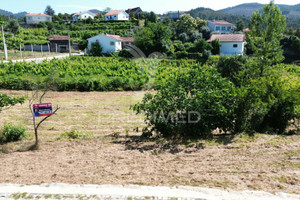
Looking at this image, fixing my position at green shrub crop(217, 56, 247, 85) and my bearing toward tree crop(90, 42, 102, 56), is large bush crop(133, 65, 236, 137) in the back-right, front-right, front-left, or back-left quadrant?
back-left

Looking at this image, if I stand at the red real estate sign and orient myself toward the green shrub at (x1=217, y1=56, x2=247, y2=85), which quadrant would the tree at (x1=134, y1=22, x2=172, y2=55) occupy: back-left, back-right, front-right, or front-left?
front-left

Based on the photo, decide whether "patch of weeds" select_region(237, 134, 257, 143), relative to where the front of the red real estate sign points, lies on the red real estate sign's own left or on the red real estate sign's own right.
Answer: on the red real estate sign's own left

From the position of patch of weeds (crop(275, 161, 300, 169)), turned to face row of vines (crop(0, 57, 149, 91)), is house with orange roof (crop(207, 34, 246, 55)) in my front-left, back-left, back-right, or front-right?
front-right

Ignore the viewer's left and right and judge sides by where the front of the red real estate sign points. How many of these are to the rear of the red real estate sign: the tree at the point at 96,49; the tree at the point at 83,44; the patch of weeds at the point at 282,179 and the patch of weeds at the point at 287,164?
2

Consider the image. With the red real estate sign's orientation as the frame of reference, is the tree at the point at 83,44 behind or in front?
behind

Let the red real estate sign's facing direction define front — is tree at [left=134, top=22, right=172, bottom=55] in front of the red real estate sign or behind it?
behind

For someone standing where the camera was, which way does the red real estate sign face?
facing the viewer

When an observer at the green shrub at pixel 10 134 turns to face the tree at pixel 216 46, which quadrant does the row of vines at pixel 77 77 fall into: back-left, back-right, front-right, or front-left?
front-left

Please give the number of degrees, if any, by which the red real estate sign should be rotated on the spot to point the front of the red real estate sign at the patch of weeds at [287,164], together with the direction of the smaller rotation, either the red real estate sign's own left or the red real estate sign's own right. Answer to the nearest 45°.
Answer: approximately 45° to the red real estate sign's own left

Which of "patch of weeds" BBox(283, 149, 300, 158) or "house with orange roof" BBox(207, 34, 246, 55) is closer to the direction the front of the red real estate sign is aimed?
the patch of weeds

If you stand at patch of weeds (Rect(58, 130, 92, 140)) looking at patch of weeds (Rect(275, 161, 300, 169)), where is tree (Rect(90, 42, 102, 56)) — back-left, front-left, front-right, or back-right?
back-left

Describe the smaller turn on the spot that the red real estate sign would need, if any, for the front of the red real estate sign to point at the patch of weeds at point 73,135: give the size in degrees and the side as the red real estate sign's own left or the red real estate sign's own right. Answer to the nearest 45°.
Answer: approximately 135° to the red real estate sign's own left

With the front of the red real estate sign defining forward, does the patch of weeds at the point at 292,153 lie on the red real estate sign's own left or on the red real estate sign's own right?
on the red real estate sign's own left
